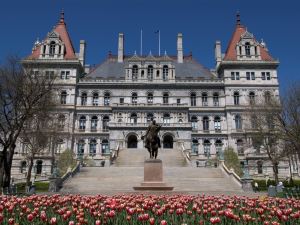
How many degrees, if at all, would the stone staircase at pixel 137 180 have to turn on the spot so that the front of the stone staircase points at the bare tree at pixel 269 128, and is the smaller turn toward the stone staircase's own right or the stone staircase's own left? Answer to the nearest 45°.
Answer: approximately 135° to the stone staircase's own left

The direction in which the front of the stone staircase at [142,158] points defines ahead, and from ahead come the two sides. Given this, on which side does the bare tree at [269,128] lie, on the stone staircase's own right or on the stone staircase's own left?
on the stone staircase's own left

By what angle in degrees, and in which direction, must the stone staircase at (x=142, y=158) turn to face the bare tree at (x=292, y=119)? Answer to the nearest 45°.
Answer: approximately 45° to its left

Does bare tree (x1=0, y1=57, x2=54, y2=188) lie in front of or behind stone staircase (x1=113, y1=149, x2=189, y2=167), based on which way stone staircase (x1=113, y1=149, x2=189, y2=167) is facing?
in front

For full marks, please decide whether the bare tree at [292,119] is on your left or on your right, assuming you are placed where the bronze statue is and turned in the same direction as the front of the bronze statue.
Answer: on your left

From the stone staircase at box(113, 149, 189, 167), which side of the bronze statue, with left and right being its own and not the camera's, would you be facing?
back

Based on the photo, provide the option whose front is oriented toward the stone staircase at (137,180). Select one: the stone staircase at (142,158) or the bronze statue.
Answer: the stone staircase at (142,158)

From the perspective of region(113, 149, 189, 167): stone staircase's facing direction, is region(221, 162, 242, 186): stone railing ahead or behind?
ahead

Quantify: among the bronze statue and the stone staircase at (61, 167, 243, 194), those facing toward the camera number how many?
2

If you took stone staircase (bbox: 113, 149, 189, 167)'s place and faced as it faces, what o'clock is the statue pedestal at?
The statue pedestal is roughly at 12 o'clock from the stone staircase.
